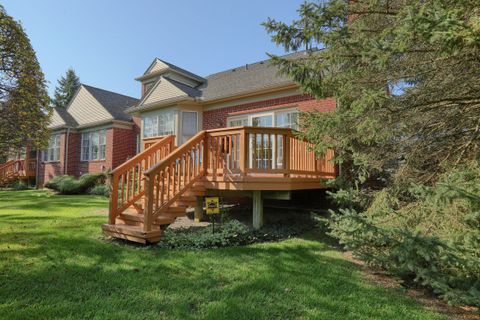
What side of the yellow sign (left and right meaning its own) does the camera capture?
front

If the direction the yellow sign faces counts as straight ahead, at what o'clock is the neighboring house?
The neighboring house is roughly at 5 o'clock from the yellow sign.

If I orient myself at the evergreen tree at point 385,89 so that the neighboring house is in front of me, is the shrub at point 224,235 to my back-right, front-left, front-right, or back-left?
front-left

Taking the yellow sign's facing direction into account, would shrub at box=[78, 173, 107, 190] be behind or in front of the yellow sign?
behind
